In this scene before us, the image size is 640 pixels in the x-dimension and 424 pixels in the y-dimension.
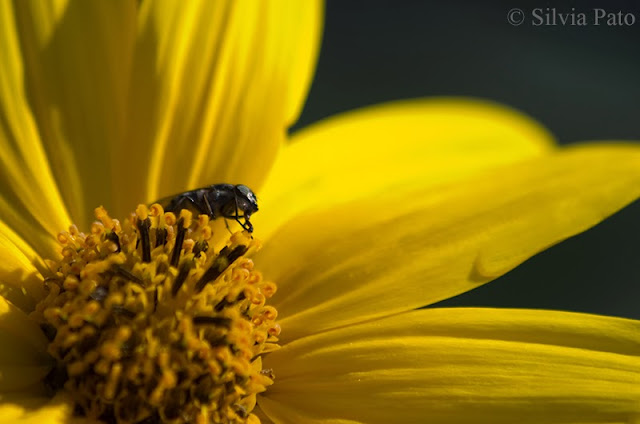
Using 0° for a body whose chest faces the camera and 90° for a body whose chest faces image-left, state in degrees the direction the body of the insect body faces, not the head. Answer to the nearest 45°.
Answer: approximately 270°
